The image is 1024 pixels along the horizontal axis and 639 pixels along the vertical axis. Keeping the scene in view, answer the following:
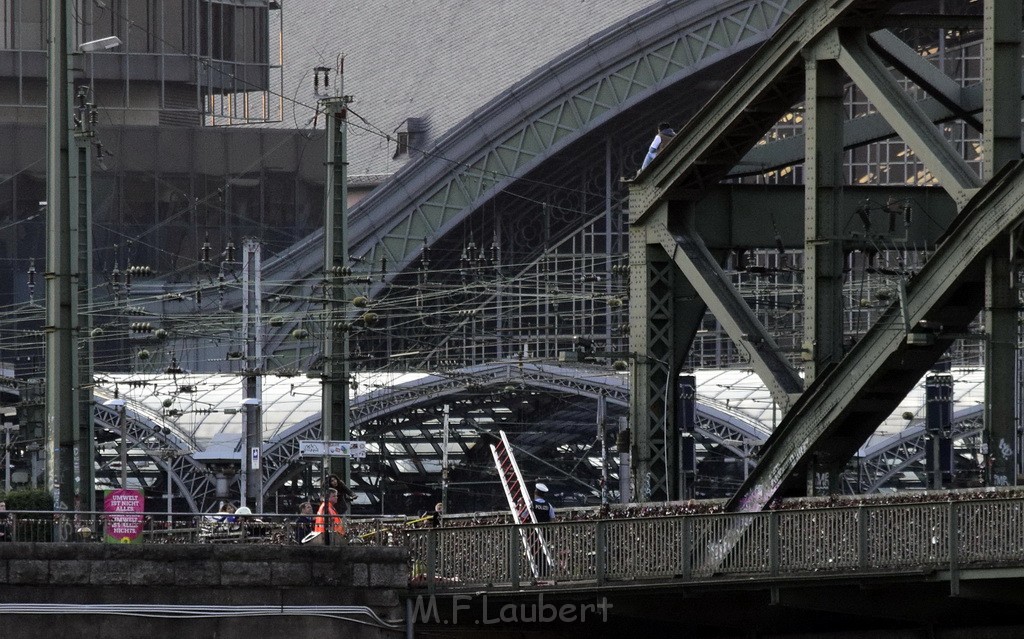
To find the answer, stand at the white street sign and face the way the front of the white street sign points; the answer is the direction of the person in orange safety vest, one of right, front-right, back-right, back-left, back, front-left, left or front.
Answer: front

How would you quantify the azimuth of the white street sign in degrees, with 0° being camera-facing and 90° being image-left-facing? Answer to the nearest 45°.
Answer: approximately 0°

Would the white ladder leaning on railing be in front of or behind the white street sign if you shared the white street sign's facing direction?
in front

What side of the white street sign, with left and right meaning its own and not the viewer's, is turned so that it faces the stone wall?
front
